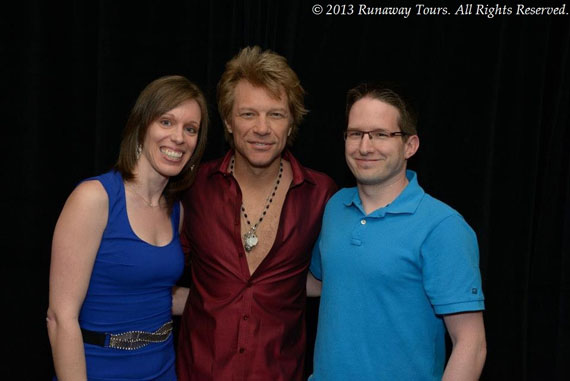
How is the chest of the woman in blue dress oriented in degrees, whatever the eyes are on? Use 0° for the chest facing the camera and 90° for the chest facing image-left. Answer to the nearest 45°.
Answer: approximately 315°

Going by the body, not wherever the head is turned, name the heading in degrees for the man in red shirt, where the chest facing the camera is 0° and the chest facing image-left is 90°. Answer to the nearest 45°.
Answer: approximately 0°

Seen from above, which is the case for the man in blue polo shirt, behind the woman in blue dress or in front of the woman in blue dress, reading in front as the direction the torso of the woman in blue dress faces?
in front

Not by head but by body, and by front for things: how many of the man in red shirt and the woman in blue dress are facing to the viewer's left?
0

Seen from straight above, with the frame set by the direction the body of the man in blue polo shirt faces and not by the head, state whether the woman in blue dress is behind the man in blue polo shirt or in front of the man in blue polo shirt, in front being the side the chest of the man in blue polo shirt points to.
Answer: in front

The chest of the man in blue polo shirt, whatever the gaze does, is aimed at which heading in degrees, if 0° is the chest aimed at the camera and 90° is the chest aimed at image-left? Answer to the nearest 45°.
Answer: approximately 45°
